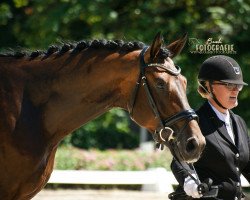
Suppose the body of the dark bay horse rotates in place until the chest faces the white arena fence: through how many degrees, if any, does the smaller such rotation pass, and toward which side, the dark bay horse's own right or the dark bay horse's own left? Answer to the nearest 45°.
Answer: approximately 90° to the dark bay horse's own left

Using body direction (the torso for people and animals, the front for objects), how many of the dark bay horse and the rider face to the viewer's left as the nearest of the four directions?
0

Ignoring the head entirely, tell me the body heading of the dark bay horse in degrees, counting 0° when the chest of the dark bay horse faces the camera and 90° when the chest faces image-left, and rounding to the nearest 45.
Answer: approximately 270°

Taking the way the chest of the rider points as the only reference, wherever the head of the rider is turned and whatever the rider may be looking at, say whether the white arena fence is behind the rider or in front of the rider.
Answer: behind

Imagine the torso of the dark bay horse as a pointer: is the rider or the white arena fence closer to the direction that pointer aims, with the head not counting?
the rider

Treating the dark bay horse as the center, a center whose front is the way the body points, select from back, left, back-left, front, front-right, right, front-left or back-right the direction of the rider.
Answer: front
